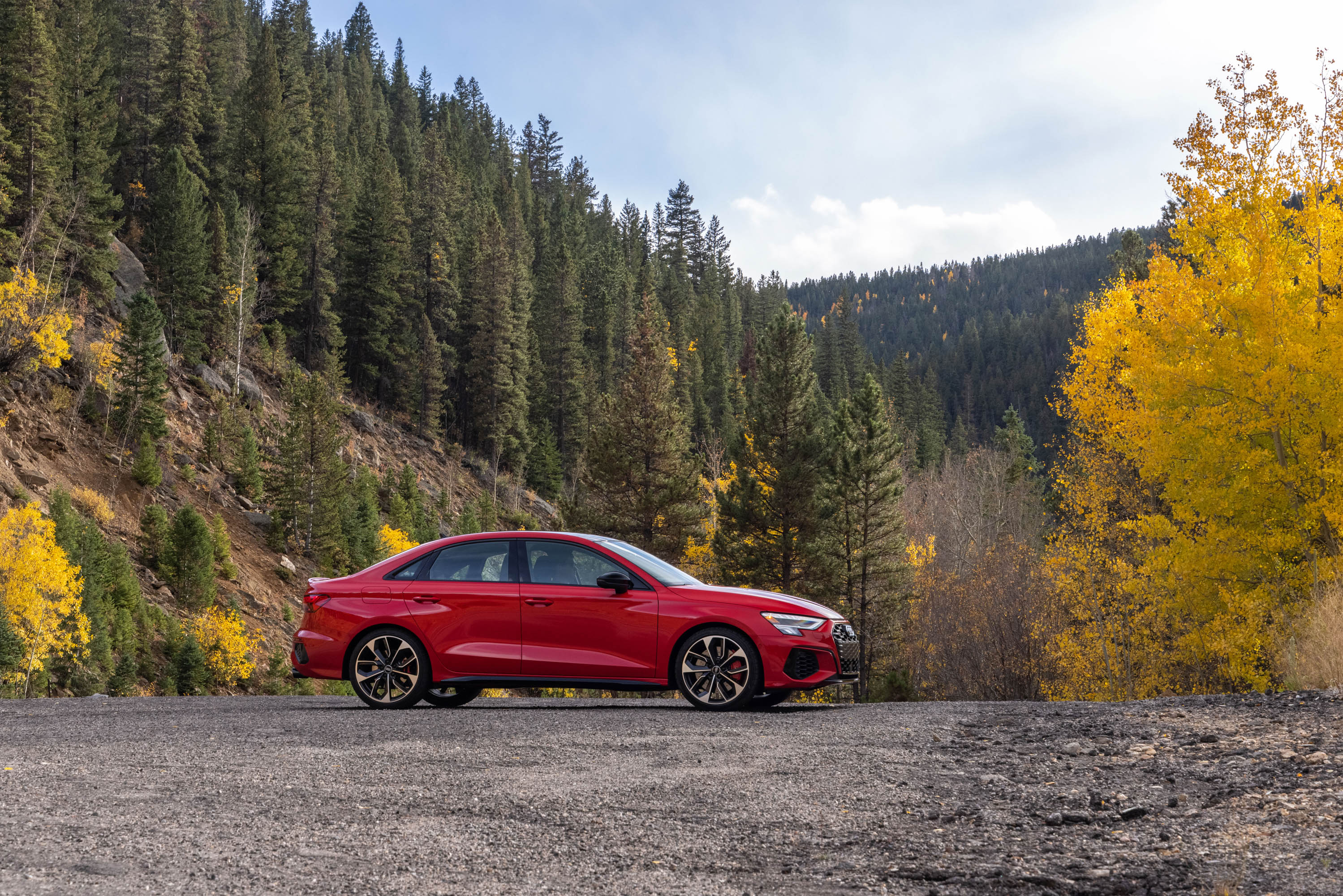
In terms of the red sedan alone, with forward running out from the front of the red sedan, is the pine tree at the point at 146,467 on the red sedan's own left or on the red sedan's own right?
on the red sedan's own left

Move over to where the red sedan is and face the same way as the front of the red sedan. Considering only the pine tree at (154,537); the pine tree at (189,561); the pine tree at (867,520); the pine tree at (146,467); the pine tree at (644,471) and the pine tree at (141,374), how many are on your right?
0

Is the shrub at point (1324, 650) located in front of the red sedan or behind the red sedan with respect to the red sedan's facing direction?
in front

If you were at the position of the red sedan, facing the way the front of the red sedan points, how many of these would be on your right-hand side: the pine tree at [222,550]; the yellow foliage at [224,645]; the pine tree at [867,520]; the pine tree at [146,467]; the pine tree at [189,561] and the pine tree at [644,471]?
0

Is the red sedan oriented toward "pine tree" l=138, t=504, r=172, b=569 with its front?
no

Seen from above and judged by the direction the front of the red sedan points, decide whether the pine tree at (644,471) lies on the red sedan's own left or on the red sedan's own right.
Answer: on the red sedan's own left

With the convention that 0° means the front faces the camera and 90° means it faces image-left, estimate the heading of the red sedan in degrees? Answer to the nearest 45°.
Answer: approximately 270°

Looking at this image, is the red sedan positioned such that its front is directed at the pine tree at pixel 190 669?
no

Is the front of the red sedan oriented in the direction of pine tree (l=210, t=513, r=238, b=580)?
no

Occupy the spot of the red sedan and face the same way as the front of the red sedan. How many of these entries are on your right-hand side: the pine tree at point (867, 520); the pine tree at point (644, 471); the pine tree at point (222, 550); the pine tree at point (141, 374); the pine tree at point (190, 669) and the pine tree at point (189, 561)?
0

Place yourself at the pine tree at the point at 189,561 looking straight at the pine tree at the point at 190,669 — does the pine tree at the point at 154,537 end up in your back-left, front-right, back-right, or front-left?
back-right

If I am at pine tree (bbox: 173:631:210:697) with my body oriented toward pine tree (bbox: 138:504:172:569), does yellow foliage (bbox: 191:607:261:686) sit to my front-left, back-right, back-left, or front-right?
front-right

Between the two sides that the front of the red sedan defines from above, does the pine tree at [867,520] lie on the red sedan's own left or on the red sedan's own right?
on the red sedan's own left
